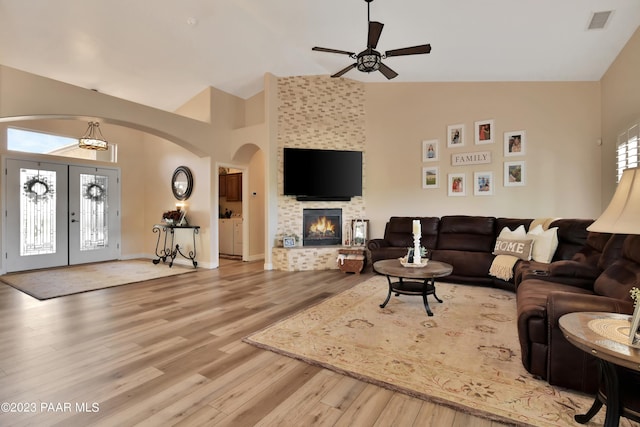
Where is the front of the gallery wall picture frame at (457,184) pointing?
toward the camera

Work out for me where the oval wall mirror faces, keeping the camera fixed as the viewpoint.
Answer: facing the viewer and to the left of the viewer

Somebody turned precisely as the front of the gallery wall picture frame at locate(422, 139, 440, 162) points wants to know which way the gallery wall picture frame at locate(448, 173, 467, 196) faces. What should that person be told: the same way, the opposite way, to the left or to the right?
the same way

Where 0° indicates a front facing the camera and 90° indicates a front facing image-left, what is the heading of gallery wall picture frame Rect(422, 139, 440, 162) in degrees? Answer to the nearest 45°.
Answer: approximately 0°

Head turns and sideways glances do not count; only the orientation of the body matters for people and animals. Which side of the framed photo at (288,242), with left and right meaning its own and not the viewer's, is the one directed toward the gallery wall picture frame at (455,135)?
left

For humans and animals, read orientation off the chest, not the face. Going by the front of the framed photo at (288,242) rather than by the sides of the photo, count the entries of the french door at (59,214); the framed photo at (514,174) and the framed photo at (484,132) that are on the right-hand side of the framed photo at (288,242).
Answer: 1

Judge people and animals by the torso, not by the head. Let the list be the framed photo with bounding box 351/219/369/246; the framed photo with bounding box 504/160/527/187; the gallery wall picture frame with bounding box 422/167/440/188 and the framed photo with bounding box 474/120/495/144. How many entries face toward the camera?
4

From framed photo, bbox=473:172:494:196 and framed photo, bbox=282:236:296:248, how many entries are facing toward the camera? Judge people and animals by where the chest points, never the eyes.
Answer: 2

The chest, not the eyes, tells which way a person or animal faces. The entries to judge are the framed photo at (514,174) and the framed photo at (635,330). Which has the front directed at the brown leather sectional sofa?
the framed photo at (514,174)

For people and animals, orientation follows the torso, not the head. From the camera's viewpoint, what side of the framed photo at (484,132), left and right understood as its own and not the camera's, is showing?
front

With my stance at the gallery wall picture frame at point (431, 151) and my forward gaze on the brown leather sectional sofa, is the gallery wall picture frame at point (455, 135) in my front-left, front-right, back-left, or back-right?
front-left

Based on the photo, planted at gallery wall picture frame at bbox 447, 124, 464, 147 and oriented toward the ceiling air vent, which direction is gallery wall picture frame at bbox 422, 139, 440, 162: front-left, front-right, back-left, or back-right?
back-right

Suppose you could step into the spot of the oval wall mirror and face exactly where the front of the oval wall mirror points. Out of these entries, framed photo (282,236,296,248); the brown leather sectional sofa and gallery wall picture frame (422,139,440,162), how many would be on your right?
0

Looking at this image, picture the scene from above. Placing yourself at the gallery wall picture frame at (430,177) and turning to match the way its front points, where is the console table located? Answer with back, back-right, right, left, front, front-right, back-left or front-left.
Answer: right

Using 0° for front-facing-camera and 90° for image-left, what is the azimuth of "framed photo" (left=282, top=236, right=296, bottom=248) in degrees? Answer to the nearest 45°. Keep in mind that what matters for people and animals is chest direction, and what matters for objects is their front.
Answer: approximately 0°
